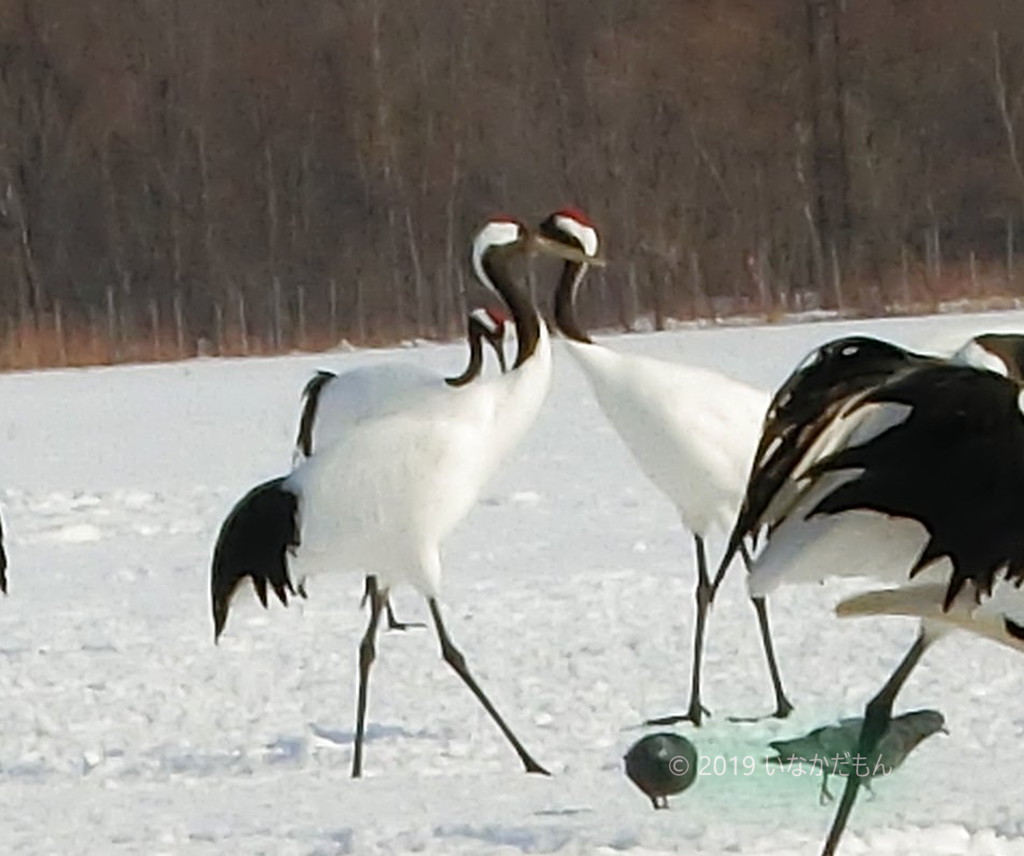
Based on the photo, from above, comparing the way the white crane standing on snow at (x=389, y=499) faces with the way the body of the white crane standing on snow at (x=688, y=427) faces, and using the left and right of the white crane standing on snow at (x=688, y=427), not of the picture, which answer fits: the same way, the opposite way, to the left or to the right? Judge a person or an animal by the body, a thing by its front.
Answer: the opposite way

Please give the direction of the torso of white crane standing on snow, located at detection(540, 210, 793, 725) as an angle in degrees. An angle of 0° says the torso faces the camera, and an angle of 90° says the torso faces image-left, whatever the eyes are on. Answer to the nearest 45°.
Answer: approximately 90°

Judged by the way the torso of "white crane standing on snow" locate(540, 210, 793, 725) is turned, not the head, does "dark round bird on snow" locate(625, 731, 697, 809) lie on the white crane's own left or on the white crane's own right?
on the white crane's own left

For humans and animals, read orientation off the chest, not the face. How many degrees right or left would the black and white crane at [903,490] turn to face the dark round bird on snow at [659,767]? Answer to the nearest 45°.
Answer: approximately 135° to its left

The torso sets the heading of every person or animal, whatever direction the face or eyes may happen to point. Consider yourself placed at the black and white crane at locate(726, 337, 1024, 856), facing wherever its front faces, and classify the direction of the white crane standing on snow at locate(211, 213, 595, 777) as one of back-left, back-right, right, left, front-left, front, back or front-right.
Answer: back-left

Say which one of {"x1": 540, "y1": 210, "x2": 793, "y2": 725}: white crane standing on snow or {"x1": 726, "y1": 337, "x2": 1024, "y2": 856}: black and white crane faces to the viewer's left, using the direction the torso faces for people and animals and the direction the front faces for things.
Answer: the white crane standing on snow

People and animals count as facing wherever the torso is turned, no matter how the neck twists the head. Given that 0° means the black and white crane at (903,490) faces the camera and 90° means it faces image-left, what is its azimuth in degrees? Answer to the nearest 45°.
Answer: approximately 270°

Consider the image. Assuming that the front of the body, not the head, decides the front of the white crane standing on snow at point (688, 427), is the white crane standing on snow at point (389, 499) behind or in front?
in front

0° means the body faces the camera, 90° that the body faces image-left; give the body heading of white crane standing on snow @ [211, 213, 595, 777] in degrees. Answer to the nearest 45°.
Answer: approximately 270°

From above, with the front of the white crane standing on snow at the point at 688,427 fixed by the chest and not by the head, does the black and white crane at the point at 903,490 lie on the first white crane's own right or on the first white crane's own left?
on the first white crane's own left
